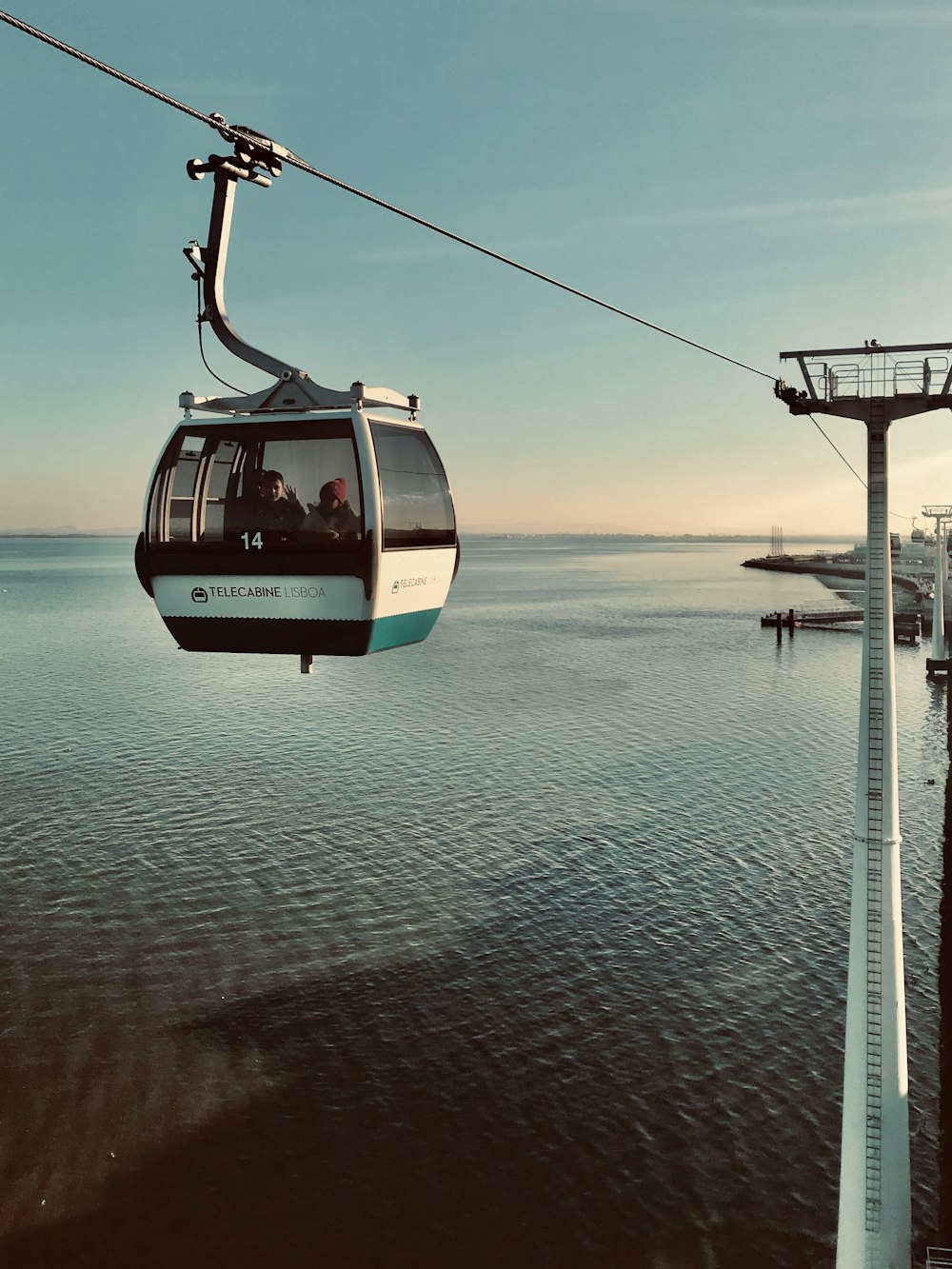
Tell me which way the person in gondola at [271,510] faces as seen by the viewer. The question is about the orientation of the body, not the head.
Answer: toward the camera

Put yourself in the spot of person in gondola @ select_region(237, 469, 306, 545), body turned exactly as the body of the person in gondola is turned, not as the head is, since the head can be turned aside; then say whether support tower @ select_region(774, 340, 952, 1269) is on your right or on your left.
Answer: on your left

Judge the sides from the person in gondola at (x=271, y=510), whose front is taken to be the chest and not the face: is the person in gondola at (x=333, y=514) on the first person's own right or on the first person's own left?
on the first person's own left
